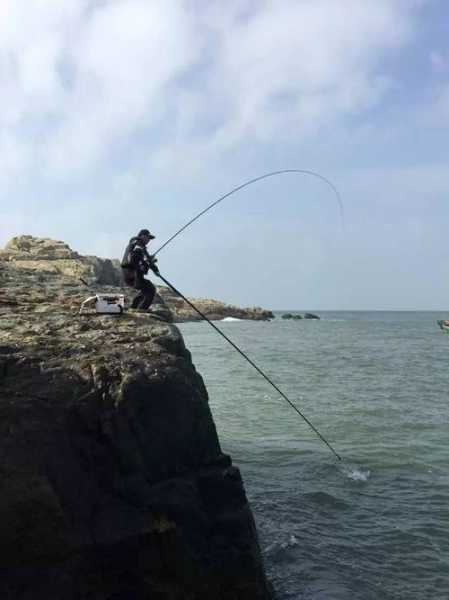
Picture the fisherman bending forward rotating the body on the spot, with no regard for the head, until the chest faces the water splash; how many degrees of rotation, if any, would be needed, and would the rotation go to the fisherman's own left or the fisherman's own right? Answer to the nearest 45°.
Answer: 0° — they already face it

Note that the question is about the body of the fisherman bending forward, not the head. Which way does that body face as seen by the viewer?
to the viewer's right
